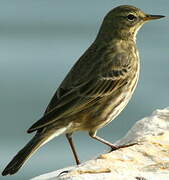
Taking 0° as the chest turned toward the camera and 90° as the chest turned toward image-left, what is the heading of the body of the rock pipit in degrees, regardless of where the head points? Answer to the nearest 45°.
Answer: approximately 270°
